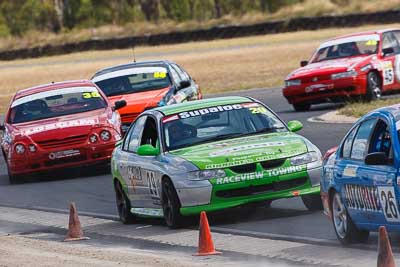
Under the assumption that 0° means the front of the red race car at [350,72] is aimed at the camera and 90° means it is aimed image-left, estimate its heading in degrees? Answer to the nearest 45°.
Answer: approximately 45°
